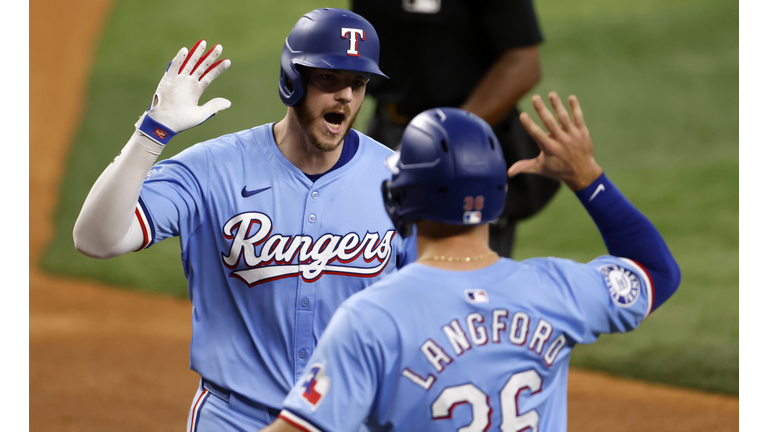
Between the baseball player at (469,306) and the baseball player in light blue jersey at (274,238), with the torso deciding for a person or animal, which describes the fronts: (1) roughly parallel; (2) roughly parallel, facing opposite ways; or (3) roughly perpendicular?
roughly parallel, facing opposite ways

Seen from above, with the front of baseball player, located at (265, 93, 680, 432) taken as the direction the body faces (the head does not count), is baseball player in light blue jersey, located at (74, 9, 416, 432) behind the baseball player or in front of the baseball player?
in front

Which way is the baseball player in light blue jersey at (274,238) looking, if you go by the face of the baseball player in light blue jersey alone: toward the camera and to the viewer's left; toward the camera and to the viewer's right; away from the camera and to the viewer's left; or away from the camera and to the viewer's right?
toward the camera and to the viewer's right

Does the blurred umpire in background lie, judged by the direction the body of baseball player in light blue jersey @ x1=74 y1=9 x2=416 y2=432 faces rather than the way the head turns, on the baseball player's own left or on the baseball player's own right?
on the baseball player's own left

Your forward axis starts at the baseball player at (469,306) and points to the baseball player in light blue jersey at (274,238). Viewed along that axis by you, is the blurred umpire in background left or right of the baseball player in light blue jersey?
right

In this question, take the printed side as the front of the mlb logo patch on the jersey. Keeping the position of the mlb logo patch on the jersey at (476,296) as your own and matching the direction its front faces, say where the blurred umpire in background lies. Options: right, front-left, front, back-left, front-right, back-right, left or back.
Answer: back

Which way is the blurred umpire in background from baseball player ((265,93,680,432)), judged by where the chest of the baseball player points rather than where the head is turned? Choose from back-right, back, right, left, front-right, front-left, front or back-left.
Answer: front-right

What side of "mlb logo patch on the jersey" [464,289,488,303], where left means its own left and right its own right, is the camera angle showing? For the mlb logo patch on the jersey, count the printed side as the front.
front

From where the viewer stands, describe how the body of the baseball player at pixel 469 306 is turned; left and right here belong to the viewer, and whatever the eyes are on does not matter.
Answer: facing away from the viewer and to the left of the viewer

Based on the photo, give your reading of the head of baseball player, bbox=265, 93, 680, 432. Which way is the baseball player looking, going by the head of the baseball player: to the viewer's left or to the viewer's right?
to the viewer's left
